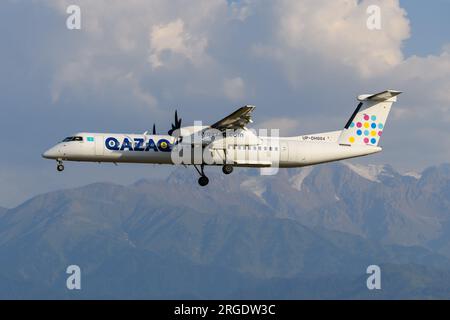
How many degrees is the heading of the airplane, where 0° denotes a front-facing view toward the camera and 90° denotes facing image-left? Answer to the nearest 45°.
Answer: approximately 90°
